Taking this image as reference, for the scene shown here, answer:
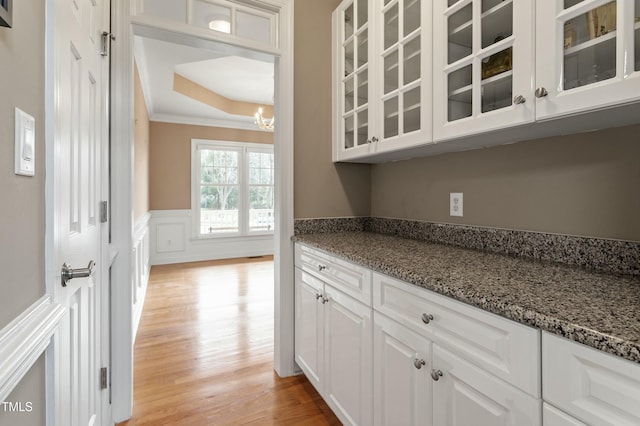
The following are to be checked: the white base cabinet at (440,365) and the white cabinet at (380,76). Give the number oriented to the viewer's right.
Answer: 0

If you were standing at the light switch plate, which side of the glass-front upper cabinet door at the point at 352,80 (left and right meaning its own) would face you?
front

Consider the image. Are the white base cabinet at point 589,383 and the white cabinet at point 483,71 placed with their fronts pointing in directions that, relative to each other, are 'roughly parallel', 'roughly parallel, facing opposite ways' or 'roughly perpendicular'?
roughly parallel

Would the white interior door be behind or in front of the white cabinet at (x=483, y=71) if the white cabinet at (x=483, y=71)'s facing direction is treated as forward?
in front

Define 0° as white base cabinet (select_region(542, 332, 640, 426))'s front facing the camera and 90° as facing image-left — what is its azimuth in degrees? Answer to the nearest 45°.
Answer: approximately 45°

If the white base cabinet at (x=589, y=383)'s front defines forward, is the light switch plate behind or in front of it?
in front

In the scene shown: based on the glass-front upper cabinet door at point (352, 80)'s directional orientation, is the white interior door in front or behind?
in front

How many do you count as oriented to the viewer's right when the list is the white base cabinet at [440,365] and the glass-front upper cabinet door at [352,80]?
0

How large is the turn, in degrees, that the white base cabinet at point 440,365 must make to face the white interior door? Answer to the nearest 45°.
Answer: approximately 45° to its right

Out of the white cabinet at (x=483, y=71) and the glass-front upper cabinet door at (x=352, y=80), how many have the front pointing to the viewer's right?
0

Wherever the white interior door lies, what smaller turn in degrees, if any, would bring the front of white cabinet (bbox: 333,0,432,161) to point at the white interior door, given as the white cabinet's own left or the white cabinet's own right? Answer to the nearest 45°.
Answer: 0° — it already faces it

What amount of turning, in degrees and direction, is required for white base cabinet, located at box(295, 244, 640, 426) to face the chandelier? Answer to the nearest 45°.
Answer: approximately 90° to its right

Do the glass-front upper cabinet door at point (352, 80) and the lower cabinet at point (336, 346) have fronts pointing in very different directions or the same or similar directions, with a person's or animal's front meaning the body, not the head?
same or similar directions
